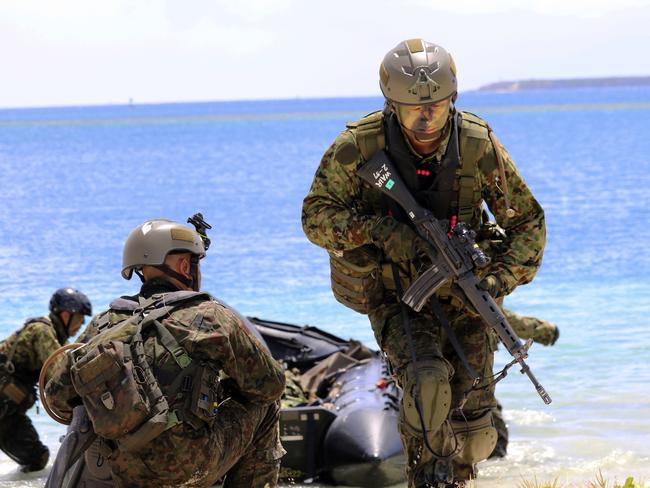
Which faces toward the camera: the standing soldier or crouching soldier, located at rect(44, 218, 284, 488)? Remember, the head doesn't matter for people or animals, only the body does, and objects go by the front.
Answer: the standing soldier

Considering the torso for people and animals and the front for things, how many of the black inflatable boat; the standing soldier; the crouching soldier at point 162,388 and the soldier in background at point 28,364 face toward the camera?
1

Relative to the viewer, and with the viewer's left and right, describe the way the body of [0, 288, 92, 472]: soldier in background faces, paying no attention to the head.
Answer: facing to the right of the viewer

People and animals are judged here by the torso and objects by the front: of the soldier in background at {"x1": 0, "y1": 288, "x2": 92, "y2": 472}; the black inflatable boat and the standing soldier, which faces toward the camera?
the standing soldier

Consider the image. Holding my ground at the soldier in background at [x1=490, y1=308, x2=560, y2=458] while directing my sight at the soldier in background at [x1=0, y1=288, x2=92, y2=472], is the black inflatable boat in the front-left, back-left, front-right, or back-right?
front-left

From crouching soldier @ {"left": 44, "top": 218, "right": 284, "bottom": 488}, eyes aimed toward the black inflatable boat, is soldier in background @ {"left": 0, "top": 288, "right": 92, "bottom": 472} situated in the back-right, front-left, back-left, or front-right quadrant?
front-left

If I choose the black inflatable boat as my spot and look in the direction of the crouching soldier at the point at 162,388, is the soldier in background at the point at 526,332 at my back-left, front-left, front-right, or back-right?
back-left

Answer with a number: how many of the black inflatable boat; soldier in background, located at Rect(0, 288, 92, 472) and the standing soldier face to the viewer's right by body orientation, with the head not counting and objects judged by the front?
1

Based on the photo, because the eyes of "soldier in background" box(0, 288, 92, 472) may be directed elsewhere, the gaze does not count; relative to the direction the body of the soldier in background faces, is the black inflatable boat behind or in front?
in front
